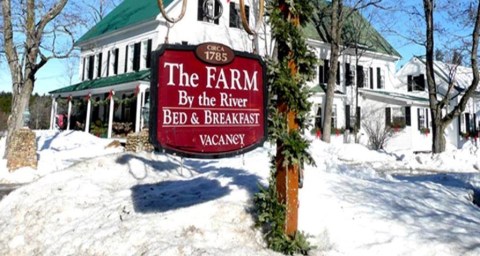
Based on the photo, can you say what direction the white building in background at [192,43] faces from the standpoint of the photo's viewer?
facing the viewer and to the left of the viewer

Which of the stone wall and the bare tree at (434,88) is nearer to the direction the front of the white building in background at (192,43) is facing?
the stone wall

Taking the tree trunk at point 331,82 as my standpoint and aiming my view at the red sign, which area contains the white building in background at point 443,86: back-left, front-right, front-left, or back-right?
back-left

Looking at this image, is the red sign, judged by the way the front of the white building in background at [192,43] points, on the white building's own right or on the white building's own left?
on the white building's own left

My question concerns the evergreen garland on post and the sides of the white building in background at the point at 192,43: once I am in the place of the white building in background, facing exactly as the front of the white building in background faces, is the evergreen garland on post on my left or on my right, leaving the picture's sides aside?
on my left

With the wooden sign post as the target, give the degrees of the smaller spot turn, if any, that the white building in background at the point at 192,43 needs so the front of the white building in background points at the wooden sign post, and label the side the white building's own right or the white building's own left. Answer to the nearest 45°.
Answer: approximately 45° to the white building's own left

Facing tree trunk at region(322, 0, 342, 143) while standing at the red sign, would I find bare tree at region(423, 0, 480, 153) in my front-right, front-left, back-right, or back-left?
front-right
